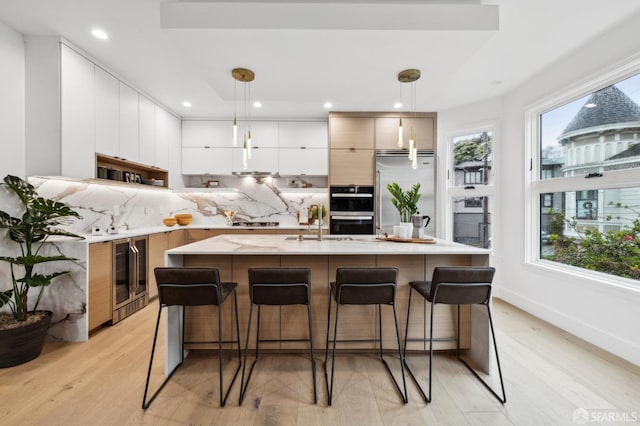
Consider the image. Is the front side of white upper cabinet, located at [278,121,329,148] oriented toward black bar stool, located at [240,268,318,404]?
yes

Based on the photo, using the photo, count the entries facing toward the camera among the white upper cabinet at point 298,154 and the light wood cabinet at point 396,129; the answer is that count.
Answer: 2

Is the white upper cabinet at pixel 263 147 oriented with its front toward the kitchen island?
yes

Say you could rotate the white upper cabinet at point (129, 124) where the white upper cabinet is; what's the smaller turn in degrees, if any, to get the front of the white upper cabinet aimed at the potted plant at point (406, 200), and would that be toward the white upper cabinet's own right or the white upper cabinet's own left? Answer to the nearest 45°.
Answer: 0° — it already faces it

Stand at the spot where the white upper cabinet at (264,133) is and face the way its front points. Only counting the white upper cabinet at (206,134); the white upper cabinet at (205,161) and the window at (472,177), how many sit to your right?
2

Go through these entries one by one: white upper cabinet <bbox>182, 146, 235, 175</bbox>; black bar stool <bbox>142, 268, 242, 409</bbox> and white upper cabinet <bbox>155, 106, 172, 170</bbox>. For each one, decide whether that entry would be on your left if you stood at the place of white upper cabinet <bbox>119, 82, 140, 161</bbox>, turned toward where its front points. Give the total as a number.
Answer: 2

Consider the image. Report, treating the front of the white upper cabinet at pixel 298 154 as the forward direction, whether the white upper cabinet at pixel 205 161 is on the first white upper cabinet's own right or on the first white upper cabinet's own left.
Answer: on the first white upper cabinet's own right

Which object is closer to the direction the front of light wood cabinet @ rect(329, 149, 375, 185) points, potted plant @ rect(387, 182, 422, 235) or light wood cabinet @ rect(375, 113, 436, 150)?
the potted plant
